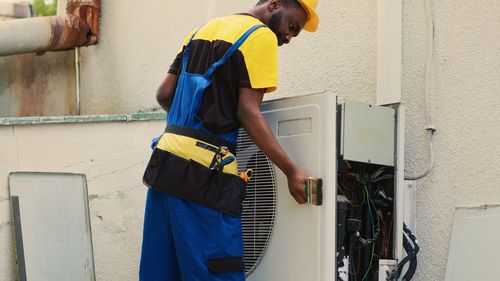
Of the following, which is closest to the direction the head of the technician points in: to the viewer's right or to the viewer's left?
to the viewer's right

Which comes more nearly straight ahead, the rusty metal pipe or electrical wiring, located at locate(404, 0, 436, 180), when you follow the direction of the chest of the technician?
the electrical wiring

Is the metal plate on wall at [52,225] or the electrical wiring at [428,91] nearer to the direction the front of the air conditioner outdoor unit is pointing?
the metal plate on wall

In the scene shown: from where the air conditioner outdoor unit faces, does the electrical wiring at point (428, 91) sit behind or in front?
behind

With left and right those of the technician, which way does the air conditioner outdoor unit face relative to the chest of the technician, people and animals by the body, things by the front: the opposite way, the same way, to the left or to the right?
the opposite way

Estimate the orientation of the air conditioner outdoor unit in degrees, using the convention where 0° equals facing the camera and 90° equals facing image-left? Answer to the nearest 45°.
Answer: approximately 45°

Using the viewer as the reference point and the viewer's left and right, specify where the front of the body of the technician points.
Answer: facing away from the viewer and to the right of the viewer
